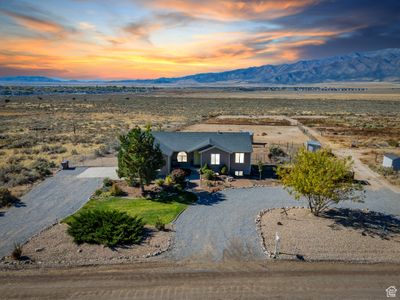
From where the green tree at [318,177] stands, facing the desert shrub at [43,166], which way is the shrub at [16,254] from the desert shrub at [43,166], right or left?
left

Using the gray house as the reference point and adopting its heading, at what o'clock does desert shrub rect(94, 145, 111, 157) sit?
The desert shrub is roughly at 4 o'clock from the gray house.

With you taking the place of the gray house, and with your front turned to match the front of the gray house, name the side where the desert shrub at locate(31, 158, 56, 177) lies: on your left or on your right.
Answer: on your right

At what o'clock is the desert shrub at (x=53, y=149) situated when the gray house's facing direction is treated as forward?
The desert shrub is roughly at 4 o'clock from the gray house.

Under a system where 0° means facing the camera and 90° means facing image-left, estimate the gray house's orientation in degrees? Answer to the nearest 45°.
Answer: approximately 0°

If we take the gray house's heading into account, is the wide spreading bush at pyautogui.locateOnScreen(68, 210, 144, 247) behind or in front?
in front

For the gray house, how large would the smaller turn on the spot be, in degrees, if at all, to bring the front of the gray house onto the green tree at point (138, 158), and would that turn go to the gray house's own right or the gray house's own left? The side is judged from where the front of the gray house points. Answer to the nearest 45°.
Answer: approximately 45° to the gray house's own right

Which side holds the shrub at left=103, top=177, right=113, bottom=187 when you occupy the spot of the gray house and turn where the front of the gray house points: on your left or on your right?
on your right

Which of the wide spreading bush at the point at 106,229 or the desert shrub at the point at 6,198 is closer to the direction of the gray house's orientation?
the wide spreading bush

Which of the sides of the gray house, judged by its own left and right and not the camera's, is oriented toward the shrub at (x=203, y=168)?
front

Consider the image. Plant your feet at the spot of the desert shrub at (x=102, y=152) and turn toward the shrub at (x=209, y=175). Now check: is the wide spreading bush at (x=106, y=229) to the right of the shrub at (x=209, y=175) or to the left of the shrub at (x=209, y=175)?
right

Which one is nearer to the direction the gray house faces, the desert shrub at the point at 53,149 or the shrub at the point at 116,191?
the shrub

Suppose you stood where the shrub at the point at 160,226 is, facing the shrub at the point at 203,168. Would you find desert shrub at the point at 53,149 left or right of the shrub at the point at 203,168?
left

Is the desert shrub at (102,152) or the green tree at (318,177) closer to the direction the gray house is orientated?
the green tree
